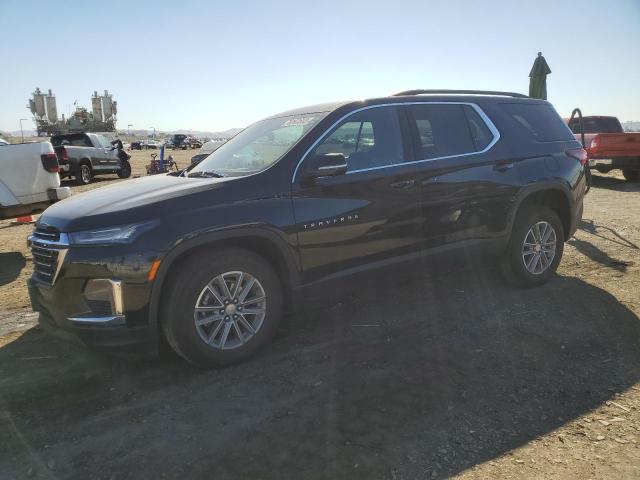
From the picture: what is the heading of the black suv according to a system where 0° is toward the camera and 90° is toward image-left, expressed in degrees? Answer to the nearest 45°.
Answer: approximately 45°

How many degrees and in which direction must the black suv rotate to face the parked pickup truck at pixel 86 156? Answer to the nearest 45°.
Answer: approximately 90° to its right

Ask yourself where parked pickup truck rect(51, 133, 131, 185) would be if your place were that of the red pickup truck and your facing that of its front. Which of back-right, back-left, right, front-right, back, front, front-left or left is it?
front-left

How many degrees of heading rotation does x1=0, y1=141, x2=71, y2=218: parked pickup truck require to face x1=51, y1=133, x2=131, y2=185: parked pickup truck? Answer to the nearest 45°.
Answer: approximately 90° to its right

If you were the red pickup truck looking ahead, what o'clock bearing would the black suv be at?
The black suv is roughly at 8 o'clock from the red pickup truck.

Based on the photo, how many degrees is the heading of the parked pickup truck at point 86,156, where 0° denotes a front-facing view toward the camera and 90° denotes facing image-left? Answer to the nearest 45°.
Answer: approximately 225°
